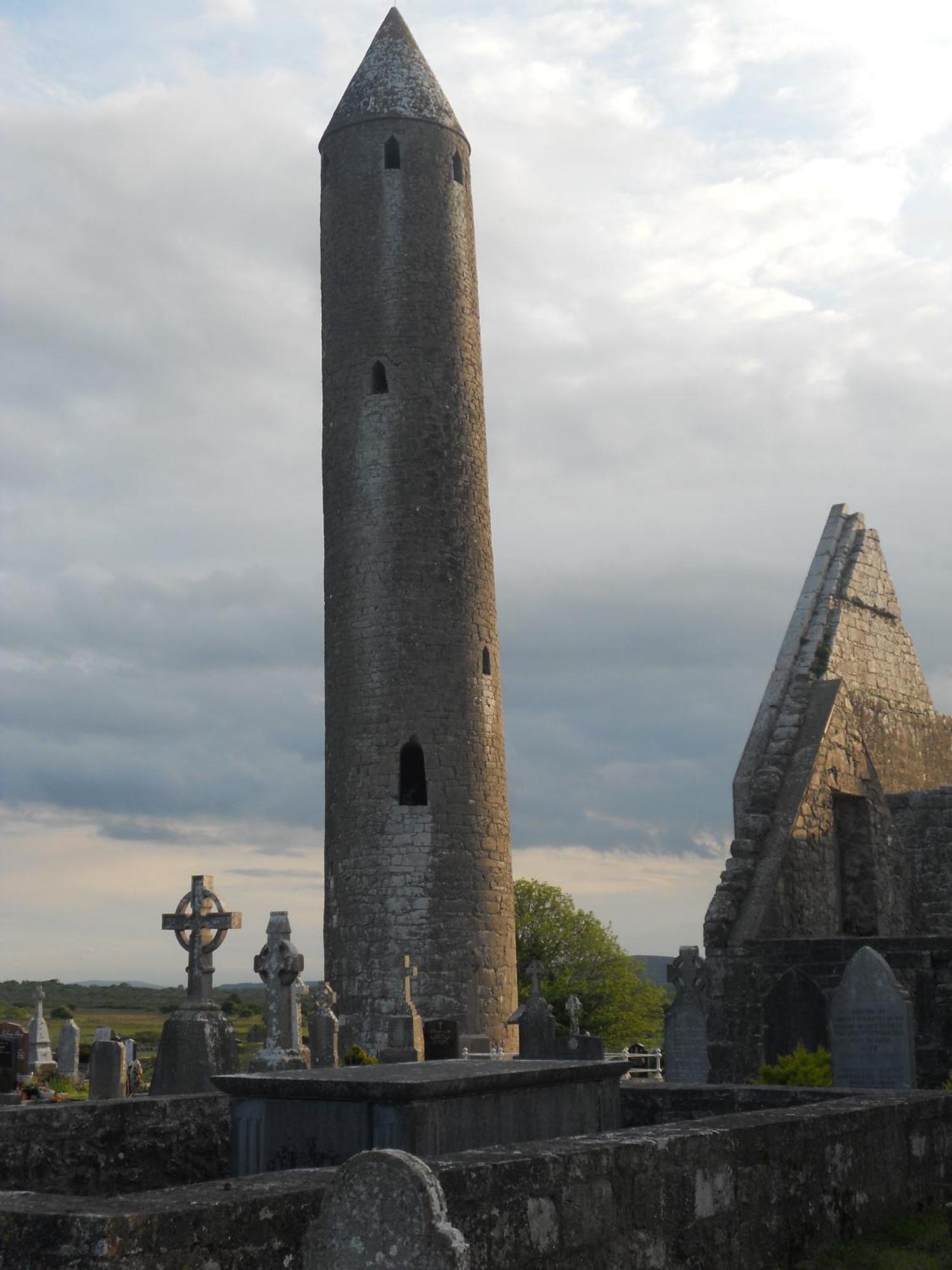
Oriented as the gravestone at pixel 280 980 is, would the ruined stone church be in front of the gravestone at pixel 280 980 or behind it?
behind

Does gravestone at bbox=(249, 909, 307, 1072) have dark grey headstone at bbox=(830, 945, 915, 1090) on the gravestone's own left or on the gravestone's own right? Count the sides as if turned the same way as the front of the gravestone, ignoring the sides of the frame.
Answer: on the gravestone's own left

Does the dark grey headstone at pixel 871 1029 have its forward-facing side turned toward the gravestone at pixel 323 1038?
no

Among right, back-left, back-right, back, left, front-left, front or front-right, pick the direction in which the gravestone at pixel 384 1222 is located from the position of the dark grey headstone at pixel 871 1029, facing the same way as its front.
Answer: front

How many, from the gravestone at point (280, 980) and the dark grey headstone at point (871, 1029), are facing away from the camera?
0

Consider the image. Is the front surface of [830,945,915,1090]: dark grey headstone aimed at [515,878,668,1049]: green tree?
no

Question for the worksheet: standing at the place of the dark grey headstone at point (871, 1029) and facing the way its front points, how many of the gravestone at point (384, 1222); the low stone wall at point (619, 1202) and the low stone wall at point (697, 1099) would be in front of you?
3

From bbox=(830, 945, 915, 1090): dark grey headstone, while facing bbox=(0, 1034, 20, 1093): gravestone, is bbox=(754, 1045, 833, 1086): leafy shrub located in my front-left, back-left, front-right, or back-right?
front-right

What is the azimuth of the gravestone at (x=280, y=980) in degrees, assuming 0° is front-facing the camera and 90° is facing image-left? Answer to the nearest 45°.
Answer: approximately 45°

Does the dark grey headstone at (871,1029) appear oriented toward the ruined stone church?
no

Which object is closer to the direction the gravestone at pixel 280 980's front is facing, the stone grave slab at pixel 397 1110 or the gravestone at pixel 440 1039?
the stone grave slab

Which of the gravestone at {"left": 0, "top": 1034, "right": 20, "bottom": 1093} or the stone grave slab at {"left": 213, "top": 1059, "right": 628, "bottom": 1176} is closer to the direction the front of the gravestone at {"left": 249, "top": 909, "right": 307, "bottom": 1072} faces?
the stone grave slab

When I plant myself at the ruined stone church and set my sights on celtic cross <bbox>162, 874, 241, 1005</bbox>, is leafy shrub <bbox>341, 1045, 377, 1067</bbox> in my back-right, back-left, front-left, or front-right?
front-right

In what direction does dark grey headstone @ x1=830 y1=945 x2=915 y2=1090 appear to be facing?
toward the camera

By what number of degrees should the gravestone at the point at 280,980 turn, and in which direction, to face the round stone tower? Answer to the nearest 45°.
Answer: approximately 135° to its right

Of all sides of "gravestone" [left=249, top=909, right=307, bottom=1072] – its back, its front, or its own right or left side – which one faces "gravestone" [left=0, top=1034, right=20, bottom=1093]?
right

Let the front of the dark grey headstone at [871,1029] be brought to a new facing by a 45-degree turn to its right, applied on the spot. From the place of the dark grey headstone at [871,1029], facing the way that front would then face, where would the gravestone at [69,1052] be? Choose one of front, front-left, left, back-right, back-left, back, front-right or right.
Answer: right

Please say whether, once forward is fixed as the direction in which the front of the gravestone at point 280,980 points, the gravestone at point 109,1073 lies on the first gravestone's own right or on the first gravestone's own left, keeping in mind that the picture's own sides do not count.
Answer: on the first gravestone's own right
